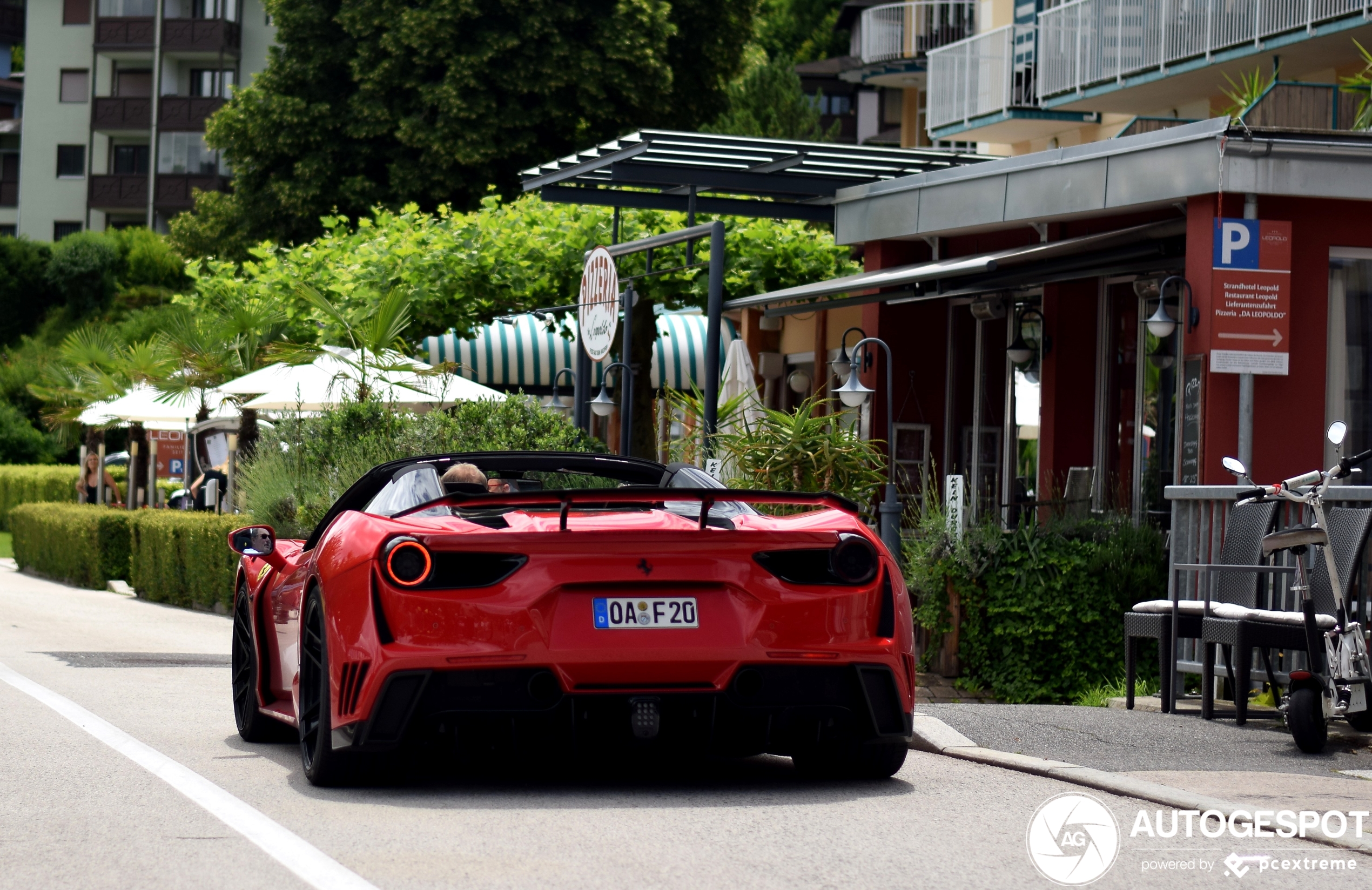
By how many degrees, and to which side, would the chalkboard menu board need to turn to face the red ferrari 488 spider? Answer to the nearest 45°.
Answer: approximately 45° to its left

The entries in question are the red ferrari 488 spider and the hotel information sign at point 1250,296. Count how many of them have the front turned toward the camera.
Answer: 1

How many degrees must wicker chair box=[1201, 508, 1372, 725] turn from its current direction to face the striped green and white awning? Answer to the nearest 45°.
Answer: approximately 90° to its right

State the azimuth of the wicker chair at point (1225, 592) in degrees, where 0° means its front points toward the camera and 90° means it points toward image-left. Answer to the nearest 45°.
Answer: approximately 45°

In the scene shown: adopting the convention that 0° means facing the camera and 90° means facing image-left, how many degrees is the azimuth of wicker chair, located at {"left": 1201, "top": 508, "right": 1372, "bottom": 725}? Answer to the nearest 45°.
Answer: approximately 45°

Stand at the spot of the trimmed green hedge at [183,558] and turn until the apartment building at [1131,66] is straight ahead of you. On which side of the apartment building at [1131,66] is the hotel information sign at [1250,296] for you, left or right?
right

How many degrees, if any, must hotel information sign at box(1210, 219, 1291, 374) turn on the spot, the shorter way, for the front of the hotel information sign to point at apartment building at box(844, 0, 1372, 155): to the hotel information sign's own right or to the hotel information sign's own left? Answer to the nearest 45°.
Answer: approximately 180°

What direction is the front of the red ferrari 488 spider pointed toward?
away from the camera

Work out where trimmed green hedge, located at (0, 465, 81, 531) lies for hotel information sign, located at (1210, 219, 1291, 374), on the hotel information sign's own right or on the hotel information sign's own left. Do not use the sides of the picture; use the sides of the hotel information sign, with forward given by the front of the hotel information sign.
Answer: on the hotel information sign's own right

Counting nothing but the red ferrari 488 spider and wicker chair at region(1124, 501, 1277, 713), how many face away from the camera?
1
